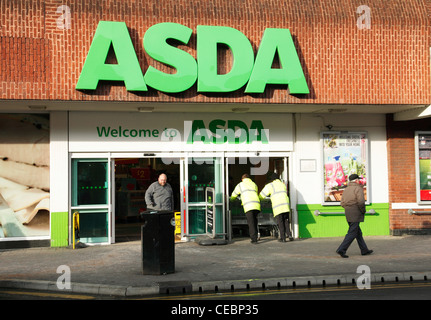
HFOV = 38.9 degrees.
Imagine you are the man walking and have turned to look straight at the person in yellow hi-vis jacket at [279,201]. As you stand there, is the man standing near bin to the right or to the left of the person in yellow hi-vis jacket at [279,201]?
left

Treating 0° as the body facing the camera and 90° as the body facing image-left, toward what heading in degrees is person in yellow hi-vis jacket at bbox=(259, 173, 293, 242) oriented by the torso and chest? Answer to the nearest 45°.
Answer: approximately 135°

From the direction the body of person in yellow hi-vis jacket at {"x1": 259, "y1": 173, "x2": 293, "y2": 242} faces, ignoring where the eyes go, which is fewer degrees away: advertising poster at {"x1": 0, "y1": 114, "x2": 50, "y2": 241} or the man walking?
the advertising poster

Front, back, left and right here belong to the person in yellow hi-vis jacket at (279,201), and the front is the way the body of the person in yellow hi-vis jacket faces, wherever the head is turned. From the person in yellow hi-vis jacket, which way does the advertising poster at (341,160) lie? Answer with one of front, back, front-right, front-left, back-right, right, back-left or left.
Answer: right

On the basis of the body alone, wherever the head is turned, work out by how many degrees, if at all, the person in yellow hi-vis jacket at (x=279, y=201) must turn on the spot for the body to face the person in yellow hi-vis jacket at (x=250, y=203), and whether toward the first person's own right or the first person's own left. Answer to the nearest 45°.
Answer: approximately 45° to the first person's own left

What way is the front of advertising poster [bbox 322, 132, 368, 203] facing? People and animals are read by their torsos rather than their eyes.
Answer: toward the camera

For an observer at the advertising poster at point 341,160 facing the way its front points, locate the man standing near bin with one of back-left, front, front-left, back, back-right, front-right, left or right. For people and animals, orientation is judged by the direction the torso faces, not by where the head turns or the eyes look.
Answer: front-right

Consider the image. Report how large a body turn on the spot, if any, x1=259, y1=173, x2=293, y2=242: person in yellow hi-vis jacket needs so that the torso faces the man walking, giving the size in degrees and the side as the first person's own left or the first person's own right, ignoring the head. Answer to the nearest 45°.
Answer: approximately 180°

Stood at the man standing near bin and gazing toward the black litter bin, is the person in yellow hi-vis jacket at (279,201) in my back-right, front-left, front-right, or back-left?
back-left

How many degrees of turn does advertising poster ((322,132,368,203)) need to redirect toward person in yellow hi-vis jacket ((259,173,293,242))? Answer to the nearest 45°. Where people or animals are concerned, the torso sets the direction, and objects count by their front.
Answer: approximately 45° to its right

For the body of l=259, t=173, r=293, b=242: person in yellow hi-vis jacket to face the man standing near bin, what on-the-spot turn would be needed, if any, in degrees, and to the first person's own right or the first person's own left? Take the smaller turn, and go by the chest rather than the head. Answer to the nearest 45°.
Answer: approximately 90° to the first person's own left

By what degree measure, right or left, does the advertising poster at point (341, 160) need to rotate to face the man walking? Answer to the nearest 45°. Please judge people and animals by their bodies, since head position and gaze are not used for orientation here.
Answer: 0° — it already faces them

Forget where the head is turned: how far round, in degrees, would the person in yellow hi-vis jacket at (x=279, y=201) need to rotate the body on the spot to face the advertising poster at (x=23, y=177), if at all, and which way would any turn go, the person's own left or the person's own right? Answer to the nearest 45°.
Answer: approximately 45° to the person's own left

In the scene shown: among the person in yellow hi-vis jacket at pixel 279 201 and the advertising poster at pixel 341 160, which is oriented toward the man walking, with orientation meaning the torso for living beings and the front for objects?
the advertising poster

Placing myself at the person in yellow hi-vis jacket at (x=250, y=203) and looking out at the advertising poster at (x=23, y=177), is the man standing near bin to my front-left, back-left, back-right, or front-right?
front-left

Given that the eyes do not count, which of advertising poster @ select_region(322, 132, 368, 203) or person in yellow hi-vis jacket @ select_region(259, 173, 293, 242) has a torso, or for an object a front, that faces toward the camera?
the advertising poster
